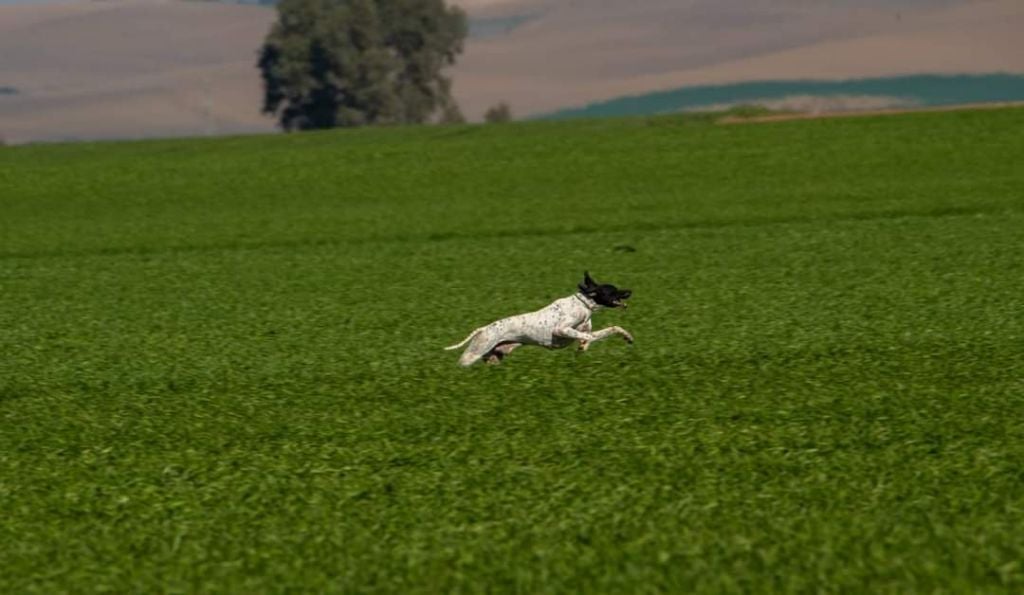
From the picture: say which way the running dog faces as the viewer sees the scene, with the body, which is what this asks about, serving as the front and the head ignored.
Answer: to the viewer's right
